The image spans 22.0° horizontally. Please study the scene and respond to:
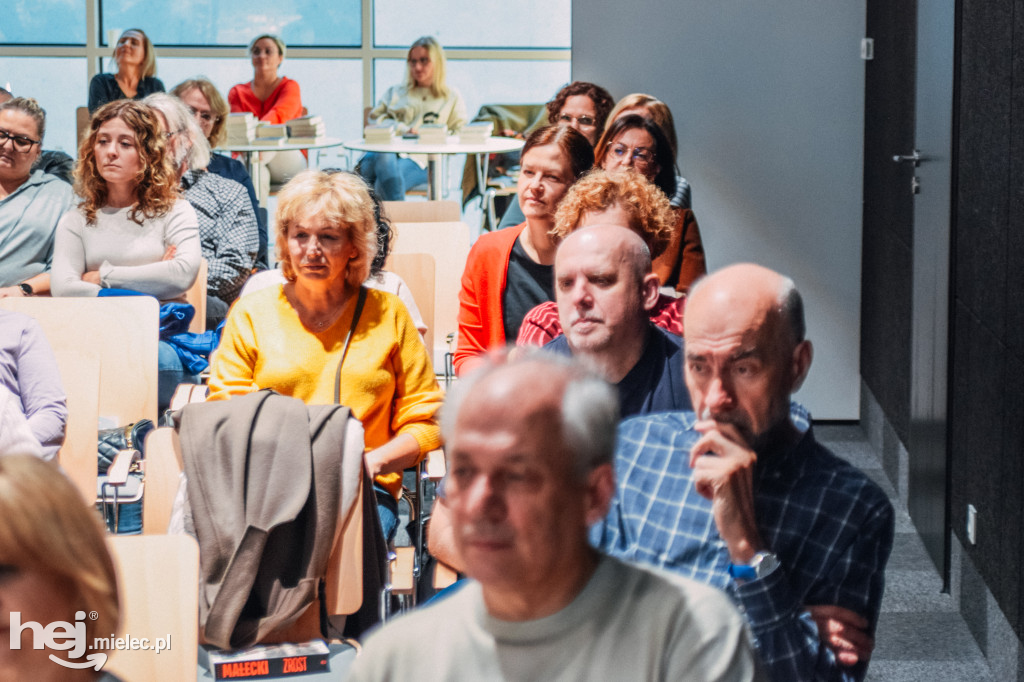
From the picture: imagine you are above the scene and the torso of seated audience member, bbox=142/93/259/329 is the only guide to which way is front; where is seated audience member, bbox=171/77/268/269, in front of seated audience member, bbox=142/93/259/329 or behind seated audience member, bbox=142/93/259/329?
behind

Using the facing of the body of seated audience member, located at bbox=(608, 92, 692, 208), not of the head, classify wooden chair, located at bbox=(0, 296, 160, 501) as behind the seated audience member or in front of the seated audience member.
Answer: in front

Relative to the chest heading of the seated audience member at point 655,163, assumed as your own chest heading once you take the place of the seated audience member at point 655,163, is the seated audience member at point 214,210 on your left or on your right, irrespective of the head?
on your right

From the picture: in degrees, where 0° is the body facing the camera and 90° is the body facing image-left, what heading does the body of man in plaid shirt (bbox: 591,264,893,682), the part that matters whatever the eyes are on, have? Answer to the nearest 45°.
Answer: approximately 45°

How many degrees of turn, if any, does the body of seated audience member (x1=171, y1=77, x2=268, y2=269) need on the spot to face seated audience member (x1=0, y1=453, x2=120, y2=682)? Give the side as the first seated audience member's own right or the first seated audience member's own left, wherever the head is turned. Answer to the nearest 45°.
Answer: approximately 45° to the first seated audience member's own left

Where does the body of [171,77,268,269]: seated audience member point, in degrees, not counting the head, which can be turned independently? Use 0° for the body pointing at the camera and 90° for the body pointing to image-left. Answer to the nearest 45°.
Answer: approximately 45°

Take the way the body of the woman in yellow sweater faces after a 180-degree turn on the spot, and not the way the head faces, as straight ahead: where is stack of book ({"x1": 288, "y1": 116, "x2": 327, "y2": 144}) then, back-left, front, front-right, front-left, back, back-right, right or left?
front

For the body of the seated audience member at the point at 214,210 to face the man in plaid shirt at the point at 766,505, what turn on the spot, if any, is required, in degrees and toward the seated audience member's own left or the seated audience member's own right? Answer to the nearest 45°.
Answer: approximately 45° to the seated audience member's own left

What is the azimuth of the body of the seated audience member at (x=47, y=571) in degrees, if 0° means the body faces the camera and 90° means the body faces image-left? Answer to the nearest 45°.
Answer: approximately 45°

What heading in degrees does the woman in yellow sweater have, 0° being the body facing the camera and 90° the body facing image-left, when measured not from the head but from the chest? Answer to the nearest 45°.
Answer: approximately 0°
